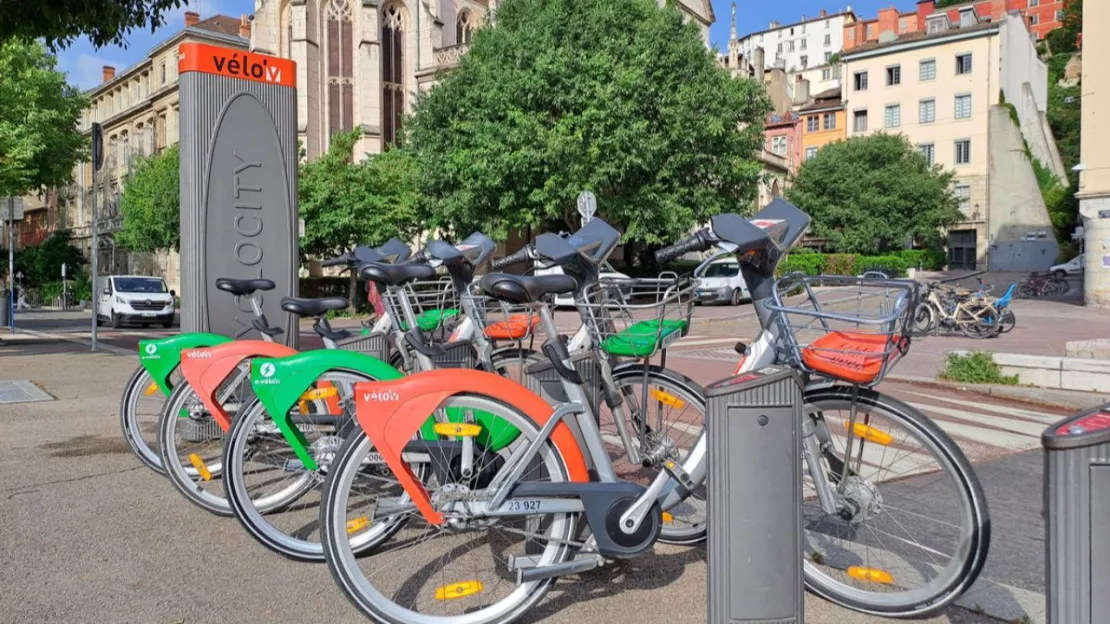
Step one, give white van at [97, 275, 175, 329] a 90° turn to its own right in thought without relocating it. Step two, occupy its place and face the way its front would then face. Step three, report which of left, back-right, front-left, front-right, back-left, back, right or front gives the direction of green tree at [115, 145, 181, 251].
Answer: back-right

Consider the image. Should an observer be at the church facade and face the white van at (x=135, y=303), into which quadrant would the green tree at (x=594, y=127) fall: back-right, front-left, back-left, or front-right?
front-left

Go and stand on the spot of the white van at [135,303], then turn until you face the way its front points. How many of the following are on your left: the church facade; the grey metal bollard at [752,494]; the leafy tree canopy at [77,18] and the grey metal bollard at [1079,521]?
1

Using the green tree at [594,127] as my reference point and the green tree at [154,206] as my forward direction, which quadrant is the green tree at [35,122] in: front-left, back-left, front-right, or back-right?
front-left

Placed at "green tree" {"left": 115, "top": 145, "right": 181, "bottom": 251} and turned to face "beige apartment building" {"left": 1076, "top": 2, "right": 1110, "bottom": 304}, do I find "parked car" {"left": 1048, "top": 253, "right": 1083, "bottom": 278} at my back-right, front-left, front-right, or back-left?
front-left

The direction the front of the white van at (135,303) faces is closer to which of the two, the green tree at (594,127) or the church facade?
the green tree

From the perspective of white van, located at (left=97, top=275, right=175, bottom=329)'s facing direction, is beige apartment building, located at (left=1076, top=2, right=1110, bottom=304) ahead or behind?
ahead

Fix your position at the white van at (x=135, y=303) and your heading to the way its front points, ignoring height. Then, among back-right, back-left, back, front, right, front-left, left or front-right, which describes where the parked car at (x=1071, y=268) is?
front-left

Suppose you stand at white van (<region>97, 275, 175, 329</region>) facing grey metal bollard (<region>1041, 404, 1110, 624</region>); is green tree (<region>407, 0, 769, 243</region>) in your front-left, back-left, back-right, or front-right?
front-left
